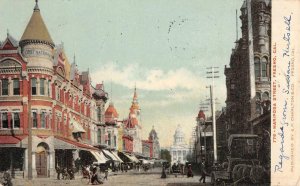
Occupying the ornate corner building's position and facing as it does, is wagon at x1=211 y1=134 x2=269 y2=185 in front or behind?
in front

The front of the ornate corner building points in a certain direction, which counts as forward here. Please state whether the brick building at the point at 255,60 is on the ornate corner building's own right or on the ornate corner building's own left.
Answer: on the ornate corner building's own left
